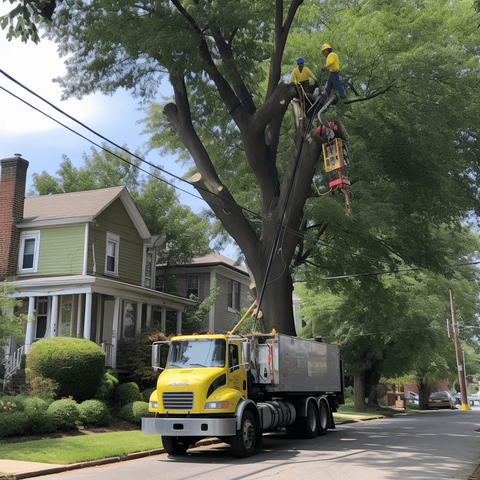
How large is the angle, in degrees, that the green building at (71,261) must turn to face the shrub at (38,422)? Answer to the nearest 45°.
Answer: approximately 45° to its right

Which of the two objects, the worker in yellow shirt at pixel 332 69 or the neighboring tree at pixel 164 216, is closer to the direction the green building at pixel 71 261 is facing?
the worker in yellow shirt

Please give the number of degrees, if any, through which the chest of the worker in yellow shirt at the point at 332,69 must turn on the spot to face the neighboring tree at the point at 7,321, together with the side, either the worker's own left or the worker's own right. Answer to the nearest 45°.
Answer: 0° — they already face it

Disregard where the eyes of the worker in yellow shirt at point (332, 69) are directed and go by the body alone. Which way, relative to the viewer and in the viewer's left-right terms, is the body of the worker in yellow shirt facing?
facing to the left of the viewer

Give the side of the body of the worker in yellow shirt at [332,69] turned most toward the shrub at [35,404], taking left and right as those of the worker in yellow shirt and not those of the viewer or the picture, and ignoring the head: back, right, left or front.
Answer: front

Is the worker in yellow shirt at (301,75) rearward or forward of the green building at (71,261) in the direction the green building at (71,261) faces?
forward
